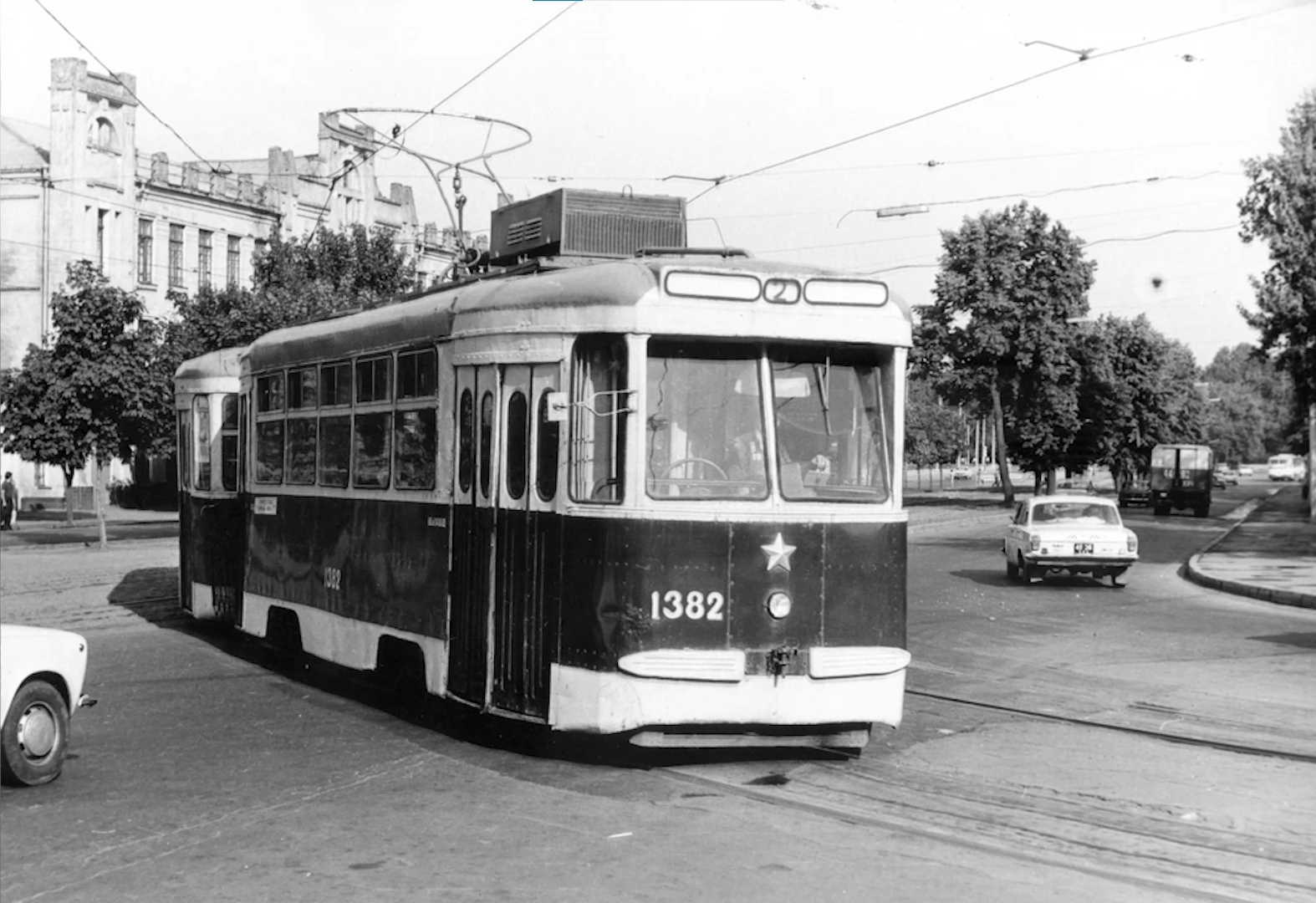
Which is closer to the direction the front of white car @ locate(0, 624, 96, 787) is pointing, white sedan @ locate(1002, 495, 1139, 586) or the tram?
the white sedan

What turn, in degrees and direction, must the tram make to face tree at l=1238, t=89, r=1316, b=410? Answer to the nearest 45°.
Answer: approximately 90° to its left

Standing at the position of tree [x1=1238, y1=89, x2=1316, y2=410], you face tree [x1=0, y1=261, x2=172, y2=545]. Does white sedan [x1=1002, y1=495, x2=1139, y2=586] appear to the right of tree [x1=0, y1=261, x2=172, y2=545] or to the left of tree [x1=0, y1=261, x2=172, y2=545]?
left

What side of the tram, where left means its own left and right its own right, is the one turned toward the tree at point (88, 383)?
back

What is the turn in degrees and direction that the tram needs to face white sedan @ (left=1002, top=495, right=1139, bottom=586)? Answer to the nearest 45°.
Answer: approximately 90° to its left

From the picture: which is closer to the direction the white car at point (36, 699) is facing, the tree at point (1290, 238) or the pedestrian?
the tree

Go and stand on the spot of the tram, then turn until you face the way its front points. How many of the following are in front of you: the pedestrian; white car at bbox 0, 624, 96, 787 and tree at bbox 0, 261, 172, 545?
0

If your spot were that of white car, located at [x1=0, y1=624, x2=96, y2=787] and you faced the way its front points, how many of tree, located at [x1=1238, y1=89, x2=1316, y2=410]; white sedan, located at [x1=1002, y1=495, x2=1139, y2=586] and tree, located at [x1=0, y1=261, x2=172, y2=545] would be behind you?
0

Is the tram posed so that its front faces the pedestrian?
no

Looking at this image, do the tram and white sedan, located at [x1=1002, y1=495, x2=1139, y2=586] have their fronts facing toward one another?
no

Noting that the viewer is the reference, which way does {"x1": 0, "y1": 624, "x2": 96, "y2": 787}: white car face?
facing away from the viewer and to the right of the viewer

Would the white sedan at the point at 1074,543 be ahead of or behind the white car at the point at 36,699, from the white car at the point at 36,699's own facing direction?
ahead

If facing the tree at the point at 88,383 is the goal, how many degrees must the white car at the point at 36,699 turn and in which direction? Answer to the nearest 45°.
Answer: approximately 45° to its left

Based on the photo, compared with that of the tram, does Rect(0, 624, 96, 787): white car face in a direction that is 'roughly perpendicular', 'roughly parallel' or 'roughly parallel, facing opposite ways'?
roughly perpendicular

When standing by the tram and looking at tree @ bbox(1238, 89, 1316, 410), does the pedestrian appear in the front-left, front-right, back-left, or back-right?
front-left

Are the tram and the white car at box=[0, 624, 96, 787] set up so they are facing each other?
no

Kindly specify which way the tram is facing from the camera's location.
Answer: facing the viewer and to the right of the viewer

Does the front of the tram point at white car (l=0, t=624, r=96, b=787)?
no
